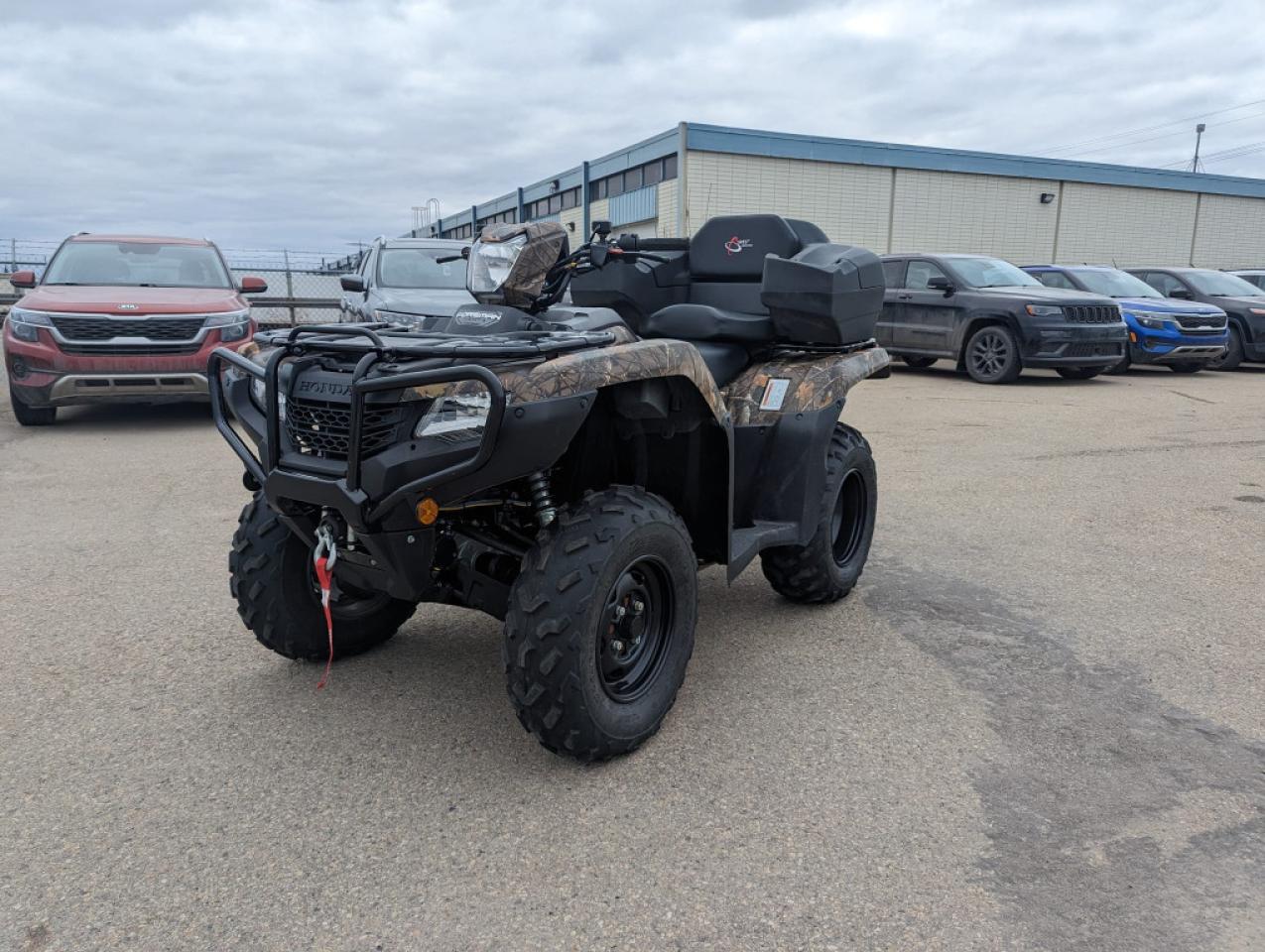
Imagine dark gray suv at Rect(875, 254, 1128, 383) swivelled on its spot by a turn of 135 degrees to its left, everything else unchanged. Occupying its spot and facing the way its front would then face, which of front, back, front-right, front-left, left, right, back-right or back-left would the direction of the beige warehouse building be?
front

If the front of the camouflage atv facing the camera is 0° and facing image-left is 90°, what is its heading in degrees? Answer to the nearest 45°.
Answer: approximately 45°

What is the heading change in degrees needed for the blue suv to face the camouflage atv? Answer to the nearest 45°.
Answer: approximately 45° to its right

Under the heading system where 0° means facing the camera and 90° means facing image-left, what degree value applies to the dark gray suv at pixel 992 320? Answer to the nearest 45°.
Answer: approximately 315°

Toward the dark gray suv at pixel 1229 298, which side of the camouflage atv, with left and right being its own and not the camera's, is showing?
back

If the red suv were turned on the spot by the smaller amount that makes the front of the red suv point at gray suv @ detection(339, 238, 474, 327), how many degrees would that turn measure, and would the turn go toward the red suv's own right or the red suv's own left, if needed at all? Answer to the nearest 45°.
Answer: approximately 90° to the red suv's own left

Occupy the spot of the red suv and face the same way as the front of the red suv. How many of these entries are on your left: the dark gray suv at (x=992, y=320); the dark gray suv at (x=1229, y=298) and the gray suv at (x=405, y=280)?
3

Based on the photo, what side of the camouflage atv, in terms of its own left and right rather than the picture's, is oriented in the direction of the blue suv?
back

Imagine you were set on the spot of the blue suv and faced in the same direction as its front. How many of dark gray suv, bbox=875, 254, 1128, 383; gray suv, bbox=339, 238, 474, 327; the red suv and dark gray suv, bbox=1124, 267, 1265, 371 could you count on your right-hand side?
3

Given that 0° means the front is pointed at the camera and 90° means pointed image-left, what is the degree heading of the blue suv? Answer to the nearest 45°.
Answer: approximately 315°

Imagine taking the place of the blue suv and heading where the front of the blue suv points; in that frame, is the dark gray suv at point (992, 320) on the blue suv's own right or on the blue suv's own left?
on the blue suv's own right
